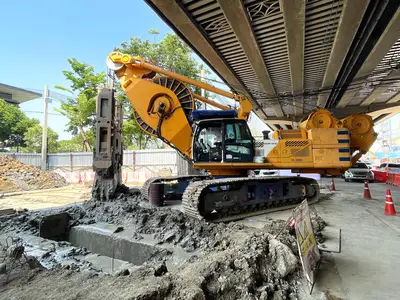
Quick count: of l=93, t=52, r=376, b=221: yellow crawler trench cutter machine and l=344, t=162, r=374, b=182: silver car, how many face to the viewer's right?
0

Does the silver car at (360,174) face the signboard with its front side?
yes

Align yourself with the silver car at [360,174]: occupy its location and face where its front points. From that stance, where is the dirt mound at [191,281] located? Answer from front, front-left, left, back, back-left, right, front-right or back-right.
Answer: front

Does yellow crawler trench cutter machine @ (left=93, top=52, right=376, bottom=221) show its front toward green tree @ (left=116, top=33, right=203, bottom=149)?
no

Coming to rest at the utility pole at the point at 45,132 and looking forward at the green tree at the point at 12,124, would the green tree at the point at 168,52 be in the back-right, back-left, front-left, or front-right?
back-right

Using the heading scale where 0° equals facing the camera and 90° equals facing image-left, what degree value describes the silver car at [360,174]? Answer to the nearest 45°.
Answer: approximately 0°

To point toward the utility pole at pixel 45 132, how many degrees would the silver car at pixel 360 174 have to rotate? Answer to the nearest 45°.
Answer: approximately 45° to its right

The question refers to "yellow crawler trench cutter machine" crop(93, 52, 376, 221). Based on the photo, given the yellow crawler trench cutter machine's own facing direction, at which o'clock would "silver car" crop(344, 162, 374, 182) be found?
The silver car is roughly at 6 o'clock from the yellow crawler trench cutter machine.

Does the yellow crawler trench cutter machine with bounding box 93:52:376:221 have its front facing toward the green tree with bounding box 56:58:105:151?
no

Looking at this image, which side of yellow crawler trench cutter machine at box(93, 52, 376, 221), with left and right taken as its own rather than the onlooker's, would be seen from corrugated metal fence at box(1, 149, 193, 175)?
right

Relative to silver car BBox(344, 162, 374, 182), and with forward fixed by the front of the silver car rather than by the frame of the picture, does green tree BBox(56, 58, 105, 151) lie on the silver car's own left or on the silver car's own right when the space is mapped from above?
on the silver car's own right
